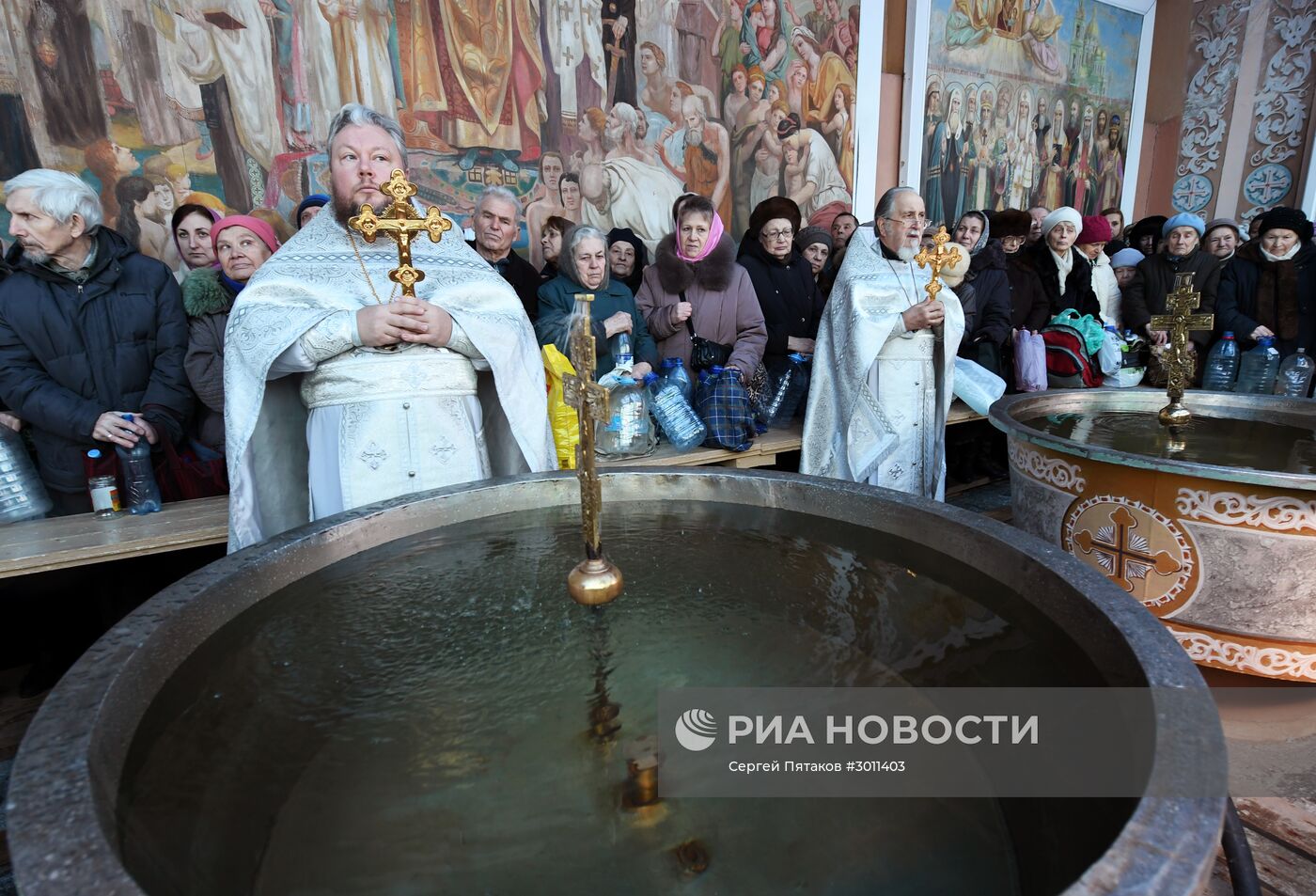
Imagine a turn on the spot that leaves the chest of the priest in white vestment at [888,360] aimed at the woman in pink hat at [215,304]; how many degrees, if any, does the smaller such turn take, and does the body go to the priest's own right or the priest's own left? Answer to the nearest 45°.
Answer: approximately 90° to the priest's own right

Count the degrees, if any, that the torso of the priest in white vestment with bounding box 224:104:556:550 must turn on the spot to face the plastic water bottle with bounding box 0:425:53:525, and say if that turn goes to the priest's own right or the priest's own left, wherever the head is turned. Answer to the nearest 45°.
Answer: approximately 135° to the priest's own right

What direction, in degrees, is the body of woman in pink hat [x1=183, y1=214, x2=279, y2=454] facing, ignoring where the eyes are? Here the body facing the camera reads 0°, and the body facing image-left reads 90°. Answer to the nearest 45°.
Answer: approximately 315°

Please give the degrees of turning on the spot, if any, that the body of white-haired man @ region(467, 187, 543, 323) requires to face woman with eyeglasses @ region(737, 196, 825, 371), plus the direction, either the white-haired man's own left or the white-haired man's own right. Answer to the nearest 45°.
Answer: approximately 90° to the white-haired man's own left

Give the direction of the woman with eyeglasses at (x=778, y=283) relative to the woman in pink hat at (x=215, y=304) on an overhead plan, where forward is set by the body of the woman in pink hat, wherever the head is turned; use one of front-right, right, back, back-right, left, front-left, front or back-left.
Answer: front-left

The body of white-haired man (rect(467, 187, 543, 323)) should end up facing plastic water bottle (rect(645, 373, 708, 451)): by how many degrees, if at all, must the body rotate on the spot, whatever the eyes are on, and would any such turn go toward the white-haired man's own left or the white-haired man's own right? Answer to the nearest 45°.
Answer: approximately 45° to the white-haired man's own left

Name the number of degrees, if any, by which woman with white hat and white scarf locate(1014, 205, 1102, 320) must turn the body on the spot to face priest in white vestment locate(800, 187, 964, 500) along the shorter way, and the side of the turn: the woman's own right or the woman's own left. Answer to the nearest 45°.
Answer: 0° — they already face them

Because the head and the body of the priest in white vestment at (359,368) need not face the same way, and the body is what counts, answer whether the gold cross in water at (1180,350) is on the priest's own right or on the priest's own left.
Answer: on the priest's own left

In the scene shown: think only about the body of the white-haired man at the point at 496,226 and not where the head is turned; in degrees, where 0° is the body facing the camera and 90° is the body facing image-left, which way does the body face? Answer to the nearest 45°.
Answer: approximately 0°

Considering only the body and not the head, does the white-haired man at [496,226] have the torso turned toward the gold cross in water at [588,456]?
yes

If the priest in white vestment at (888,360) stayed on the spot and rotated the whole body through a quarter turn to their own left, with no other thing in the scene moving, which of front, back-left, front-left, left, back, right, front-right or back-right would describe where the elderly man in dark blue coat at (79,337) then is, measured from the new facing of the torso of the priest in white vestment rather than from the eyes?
back

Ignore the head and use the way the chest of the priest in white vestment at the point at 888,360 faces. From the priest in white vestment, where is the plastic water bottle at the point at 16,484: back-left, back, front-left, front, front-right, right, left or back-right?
right
